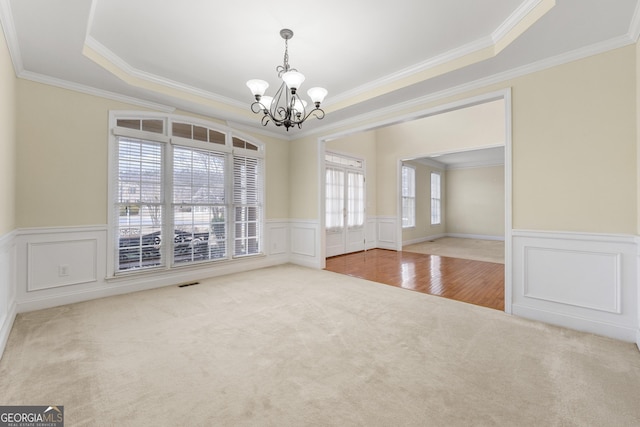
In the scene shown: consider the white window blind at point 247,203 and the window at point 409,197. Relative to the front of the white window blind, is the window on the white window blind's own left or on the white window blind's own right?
on the white window blind's own left

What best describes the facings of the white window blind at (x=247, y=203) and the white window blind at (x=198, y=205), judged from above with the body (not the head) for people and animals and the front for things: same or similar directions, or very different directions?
same or similar directions

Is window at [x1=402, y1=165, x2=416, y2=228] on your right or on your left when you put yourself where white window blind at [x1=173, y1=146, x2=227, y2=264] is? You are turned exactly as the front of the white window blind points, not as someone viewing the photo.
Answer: on your left

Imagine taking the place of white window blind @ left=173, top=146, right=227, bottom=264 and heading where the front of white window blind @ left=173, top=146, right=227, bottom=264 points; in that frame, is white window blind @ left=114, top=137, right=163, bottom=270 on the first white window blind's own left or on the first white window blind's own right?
on the first white window blind's own right

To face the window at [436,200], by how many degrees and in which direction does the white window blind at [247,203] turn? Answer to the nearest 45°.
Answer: approximately 90° to its left

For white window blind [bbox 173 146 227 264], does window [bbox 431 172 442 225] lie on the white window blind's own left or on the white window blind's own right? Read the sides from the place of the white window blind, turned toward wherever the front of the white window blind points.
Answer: on the white window blind's own left

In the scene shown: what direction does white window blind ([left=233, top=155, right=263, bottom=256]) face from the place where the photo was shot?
facing the viewer and to the right of the viewer

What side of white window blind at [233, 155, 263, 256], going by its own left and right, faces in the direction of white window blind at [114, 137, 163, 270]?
right
